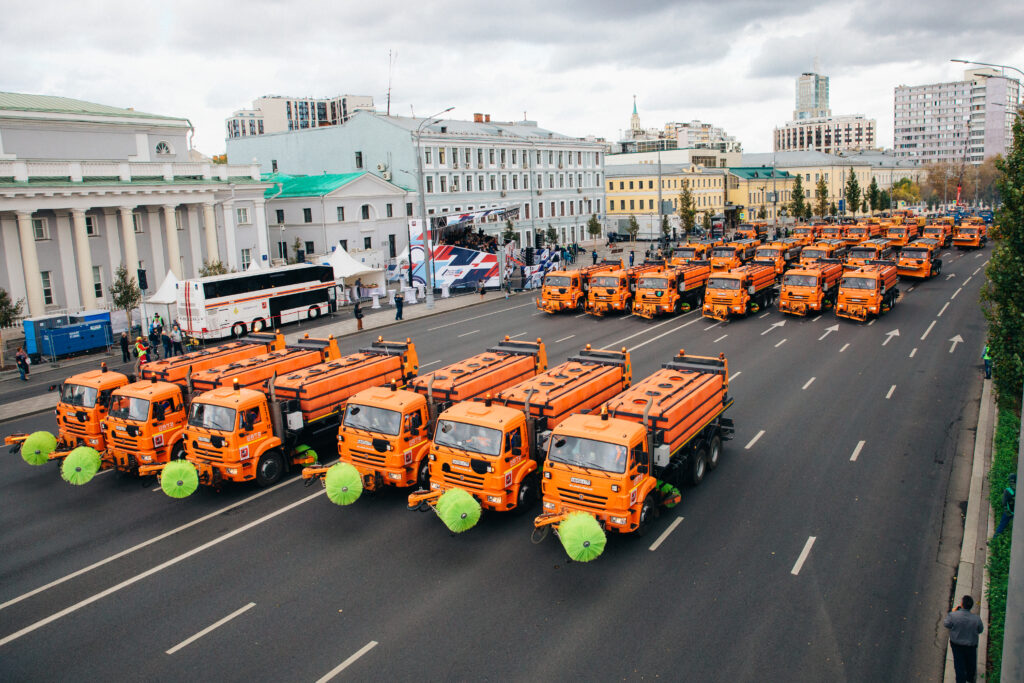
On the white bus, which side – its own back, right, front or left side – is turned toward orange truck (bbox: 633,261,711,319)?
right

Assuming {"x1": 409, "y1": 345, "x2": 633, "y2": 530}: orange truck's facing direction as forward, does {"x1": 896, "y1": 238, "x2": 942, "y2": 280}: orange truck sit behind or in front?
behind

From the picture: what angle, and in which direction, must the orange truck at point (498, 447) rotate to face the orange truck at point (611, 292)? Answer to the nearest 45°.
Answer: approximately 135° to its right

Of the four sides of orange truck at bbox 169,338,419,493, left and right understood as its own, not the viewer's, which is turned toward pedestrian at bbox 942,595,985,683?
left

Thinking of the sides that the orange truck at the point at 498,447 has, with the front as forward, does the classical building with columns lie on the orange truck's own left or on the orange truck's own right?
on the orange truck's own right

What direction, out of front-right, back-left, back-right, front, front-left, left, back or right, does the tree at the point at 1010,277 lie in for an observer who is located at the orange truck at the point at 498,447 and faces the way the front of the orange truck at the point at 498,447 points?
back-left

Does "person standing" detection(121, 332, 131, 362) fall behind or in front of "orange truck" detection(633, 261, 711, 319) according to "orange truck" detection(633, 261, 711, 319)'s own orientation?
in front

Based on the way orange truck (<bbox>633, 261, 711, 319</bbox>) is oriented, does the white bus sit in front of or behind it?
in front

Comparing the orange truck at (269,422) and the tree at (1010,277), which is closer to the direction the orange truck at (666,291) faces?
the orange truck

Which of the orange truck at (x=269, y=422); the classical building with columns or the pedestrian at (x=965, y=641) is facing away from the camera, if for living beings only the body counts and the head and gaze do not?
the pedestrian

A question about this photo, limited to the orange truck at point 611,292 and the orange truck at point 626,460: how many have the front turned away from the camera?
0
